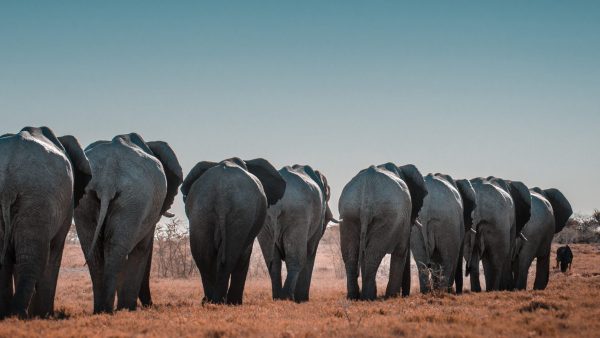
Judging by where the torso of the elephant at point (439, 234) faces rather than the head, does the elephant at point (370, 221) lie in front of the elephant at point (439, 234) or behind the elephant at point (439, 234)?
behind

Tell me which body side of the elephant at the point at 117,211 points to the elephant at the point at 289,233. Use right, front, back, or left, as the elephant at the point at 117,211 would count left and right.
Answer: front

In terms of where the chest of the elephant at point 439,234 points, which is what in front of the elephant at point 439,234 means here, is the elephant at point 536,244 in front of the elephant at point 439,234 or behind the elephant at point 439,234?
in front

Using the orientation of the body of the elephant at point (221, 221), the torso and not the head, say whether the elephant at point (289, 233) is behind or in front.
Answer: in front

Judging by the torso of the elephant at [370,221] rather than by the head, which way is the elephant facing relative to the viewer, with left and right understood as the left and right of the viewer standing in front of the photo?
facing away from the viewer and to the right of the viewer

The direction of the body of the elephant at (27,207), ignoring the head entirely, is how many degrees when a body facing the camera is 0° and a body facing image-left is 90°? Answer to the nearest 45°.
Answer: approximately 225°

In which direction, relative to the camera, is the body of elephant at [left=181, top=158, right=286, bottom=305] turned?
away from the camera

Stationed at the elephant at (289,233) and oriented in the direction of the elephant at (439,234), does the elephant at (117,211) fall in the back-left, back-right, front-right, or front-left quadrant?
back-right

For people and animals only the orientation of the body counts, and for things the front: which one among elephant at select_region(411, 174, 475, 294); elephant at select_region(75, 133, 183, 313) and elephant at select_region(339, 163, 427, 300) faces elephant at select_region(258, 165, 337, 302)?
elephant at select_region(75, 133, 183, 313)

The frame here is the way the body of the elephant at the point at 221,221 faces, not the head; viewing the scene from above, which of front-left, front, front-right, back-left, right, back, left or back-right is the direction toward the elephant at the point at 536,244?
front-right
